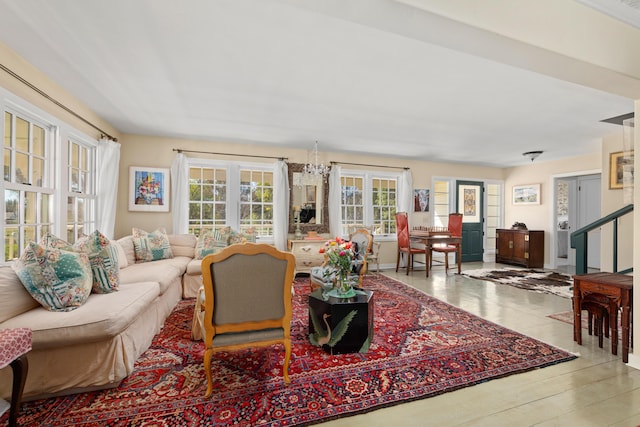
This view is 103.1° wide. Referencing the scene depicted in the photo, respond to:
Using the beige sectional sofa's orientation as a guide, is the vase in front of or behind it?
in front

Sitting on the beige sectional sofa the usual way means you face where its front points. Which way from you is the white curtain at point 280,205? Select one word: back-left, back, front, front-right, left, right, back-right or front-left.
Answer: left

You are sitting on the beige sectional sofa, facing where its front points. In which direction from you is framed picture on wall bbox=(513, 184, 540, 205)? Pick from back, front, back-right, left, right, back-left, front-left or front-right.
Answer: front-left

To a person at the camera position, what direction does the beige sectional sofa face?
facing the viewer and to the right of the viewer

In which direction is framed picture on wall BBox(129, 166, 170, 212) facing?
toward the camera

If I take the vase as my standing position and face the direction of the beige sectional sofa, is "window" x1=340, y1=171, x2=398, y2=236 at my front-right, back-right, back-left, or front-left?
back-right

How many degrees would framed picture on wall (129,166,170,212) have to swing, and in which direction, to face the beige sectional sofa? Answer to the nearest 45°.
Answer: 0° — it already faces it

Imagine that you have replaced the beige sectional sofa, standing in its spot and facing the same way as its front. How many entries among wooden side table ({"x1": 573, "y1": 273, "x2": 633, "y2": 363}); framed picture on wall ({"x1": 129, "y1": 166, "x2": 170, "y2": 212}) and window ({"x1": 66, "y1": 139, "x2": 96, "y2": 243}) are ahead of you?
1

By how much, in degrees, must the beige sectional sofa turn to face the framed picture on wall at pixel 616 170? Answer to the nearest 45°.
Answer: approximately 45° to its left

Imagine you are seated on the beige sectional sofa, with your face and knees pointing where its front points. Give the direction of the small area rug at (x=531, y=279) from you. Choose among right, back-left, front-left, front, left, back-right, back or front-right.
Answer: front-left

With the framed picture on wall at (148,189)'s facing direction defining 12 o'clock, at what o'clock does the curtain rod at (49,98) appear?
The curtain rod is roughly at 1 o'clock from the framed picture on wall.

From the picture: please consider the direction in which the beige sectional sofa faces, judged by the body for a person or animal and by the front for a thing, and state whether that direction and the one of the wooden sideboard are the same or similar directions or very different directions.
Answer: very different directions

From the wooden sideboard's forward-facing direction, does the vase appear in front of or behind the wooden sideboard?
in front

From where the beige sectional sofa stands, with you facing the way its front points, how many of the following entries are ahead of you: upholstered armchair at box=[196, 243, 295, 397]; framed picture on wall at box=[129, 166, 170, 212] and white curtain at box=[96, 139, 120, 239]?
1

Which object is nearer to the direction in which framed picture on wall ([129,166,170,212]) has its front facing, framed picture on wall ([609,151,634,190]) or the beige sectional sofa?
the beige sectional sofa

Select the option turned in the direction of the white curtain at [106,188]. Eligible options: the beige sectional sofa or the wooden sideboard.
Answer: the wooden sideboard

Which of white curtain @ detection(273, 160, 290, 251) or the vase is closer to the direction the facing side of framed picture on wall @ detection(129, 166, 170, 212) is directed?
the vase

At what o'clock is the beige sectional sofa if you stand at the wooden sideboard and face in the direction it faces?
The beige sectional sofa is roughly at 11 o'clock from the wooden sideboard.

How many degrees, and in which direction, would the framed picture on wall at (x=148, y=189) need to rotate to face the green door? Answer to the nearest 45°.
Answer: approximately 90° to its left

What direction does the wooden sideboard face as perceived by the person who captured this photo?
facing the viewer and to the left of the viewer

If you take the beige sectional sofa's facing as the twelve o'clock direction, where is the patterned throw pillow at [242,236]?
The patterned throw pillow is roughly at 9 o'clock from the beige sectional sofa.
